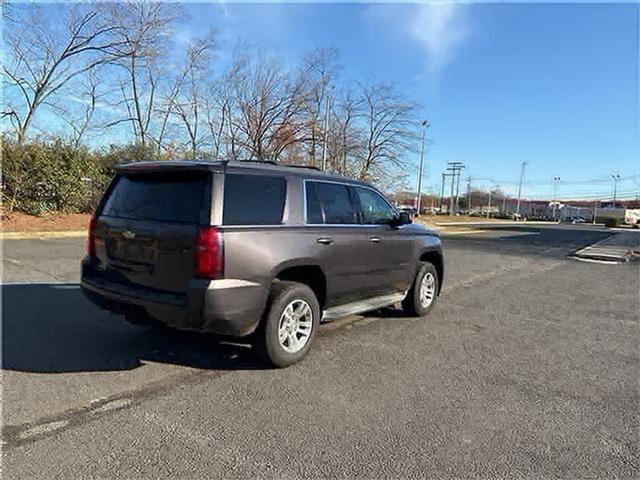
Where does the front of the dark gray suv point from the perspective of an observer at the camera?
facing away from the viewer and to the right of the viewer

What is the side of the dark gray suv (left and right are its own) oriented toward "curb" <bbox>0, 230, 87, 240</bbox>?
left
